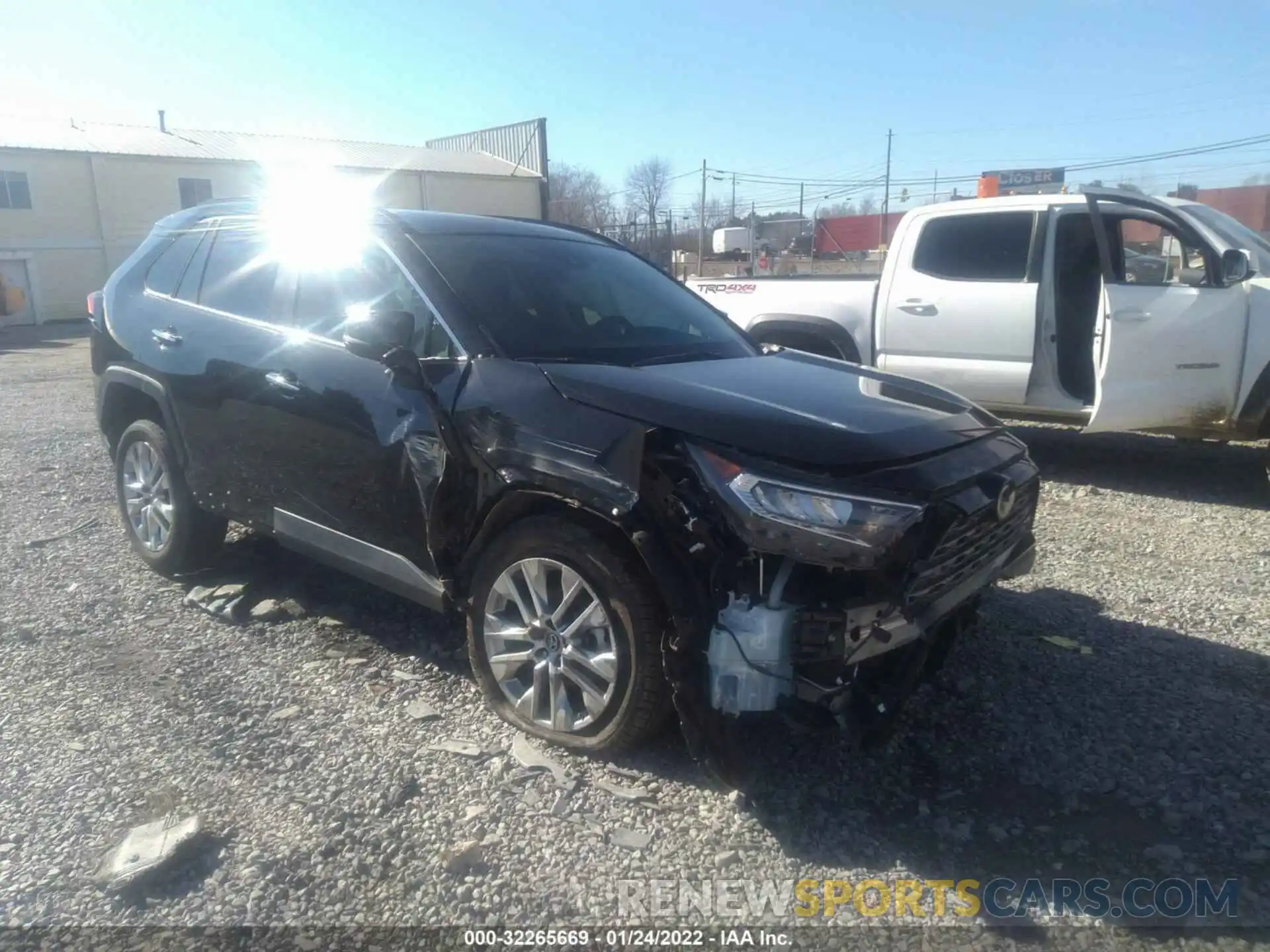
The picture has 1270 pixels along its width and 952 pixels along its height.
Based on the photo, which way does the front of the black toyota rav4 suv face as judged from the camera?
facing the viewer and to the right of the viewer

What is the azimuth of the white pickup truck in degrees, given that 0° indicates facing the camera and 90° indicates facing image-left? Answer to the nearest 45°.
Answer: approximately 270°

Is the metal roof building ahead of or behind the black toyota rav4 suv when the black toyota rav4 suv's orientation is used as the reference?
behind

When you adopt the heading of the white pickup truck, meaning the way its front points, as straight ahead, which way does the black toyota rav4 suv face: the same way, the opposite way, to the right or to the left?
the same way

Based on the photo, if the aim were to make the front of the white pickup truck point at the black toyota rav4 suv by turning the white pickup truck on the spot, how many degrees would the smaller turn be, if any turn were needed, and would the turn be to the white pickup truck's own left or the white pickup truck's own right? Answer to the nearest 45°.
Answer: approximately 90° to the white pickup truck's own right

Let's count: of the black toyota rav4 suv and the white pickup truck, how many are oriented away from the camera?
0

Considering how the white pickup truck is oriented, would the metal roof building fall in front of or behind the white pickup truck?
behind

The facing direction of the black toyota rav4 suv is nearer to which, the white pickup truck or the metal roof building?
the white pickup truck

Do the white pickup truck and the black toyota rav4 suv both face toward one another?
no

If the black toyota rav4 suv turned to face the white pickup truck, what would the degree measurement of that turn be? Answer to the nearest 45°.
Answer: approximately 90° to its left
